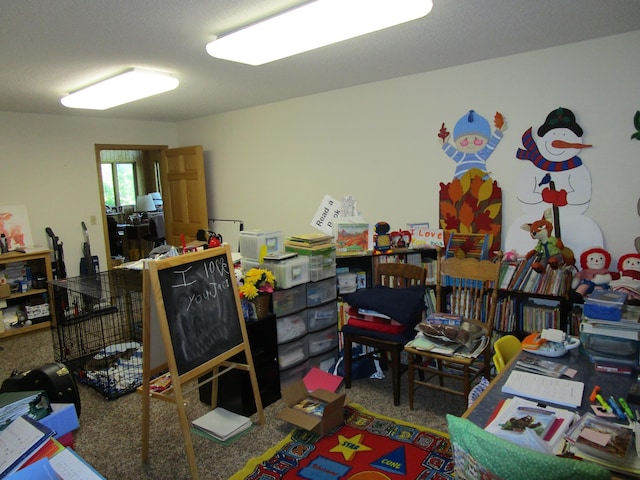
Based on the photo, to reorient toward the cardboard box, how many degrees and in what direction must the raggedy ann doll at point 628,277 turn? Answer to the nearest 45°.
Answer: approximately 45° to its right

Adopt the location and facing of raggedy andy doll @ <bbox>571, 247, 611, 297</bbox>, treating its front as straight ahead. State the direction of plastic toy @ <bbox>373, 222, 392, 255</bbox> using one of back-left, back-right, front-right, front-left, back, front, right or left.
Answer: right

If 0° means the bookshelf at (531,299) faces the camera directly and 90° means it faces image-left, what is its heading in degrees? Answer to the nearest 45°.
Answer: approximately 0°

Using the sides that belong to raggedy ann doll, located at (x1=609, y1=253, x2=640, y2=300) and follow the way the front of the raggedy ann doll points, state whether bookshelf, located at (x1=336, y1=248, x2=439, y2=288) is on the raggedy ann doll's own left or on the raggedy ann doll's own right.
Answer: on the raggedy ann doll's own right

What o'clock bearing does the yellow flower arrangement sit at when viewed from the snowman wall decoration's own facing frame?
The yellow flower arrangement is roughly at 2 o'clock from the snowman wall decoration.

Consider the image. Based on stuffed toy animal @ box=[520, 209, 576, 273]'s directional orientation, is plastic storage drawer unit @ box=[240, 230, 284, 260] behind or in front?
in front

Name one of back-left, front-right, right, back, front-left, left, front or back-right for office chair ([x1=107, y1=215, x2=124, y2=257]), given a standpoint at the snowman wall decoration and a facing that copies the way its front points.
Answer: right

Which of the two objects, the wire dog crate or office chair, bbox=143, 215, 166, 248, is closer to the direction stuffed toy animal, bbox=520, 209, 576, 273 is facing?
the wire dog crate

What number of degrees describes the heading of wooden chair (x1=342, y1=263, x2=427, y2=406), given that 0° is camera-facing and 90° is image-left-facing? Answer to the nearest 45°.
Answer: approximately 45°

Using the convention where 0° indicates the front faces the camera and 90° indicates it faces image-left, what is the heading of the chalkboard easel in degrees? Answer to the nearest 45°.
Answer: approximately 315°

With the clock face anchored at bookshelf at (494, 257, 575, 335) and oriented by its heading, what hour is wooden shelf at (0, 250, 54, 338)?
The wooden shelf is roughly at 3 o'clock from the bookshelf.
